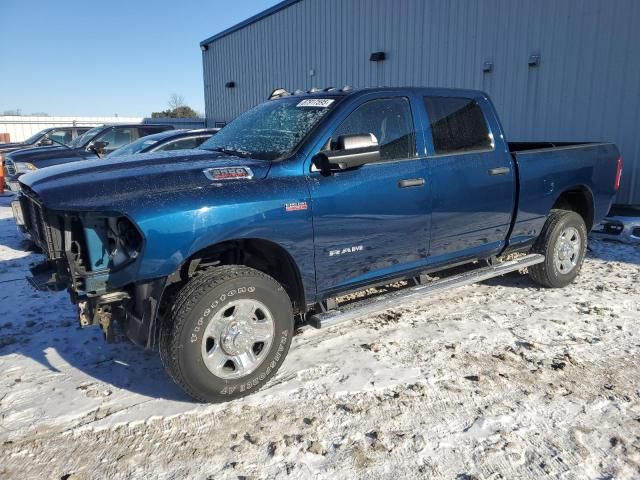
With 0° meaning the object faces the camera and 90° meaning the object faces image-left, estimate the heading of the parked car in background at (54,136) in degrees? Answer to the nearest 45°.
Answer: approximately 45°

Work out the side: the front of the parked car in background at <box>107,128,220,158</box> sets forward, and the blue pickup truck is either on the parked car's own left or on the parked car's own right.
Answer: on the parked car's own left

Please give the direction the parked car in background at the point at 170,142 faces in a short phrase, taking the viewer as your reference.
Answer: facing the viewer and to the left of the viewer

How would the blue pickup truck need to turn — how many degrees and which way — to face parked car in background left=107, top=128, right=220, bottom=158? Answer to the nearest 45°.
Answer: approximately 90° to its right

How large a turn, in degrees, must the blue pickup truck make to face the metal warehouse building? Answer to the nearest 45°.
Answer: approximately 180°

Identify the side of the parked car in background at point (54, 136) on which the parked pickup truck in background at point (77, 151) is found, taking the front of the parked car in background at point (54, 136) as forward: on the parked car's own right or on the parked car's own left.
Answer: on the parked car's own left

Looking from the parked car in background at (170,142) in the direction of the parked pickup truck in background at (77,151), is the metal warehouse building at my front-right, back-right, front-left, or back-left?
back-right

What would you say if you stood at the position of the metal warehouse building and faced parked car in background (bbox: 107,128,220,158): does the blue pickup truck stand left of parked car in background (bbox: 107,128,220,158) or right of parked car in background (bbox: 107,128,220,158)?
left
